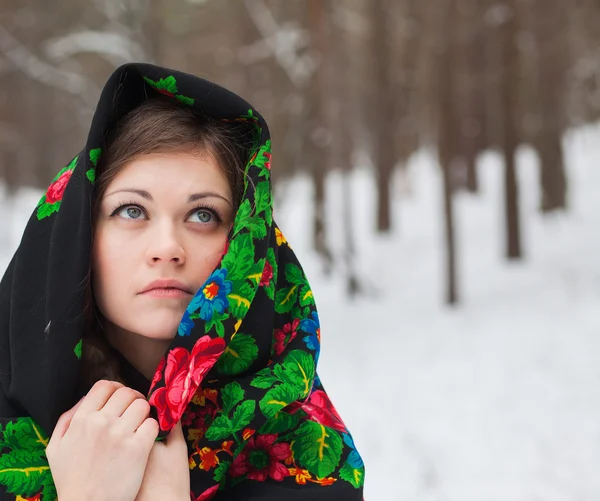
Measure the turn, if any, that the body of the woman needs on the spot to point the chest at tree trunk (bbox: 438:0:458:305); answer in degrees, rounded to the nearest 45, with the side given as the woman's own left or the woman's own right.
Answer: approximately 135° to the woman's own left

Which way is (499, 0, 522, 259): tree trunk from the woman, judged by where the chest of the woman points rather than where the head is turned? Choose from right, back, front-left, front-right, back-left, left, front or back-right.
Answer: back-left

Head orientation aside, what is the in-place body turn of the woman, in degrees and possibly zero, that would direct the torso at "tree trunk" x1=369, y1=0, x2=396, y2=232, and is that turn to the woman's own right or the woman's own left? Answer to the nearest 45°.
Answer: approximately 180°

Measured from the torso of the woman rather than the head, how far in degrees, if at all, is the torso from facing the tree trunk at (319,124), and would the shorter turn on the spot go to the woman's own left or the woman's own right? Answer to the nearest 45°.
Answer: approximately 180°

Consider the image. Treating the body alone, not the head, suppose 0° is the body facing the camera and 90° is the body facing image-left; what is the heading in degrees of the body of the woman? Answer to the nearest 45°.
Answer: approximately 0°
